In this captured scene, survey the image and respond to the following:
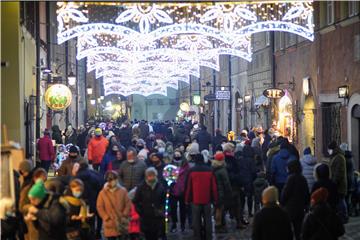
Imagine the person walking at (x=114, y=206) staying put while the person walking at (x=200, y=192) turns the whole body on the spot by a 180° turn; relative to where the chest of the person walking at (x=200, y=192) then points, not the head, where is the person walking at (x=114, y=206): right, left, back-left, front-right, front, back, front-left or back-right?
front-right

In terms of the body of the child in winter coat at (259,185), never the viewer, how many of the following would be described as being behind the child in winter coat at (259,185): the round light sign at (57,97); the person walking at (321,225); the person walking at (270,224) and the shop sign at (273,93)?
2

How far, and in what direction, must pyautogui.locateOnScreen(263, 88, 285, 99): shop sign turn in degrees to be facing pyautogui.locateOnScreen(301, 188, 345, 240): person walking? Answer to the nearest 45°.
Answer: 0° — it already faces them

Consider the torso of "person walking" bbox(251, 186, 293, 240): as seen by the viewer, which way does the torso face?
away from the camera

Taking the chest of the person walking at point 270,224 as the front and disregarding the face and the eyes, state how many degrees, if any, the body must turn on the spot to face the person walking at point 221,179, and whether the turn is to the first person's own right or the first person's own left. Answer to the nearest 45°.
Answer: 0° — they already face them

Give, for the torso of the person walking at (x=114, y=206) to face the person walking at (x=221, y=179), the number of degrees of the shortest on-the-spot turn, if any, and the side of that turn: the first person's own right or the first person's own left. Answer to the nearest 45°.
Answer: approximately 135° to the first person's own left

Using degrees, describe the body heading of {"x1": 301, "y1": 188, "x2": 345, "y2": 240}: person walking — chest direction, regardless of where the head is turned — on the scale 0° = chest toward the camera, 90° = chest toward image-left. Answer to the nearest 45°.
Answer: approximately 180°

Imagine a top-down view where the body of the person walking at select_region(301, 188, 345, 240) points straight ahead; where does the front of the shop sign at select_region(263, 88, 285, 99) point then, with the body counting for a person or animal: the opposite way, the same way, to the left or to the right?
the opposite way

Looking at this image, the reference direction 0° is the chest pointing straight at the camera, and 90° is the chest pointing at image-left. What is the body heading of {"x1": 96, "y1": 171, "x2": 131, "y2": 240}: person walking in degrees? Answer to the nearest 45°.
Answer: approximately 0°
